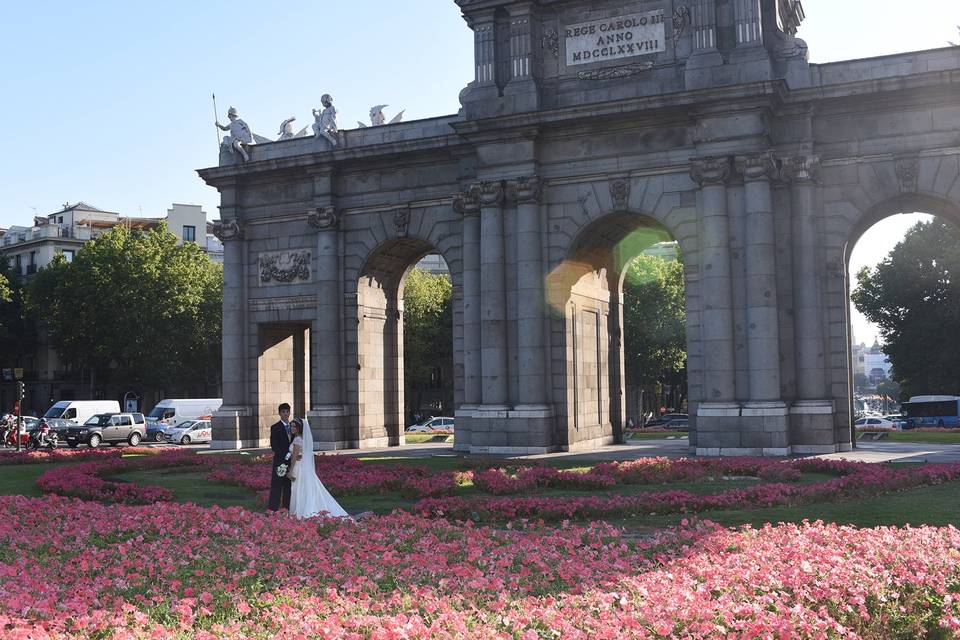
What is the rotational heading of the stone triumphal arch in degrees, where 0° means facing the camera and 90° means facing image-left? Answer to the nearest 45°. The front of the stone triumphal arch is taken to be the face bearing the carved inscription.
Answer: approximately 45°

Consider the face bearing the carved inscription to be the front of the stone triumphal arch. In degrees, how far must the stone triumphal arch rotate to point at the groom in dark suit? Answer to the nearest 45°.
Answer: approximately 45° to its left

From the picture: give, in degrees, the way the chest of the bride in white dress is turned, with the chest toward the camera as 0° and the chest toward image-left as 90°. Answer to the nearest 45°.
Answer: approximately 90°

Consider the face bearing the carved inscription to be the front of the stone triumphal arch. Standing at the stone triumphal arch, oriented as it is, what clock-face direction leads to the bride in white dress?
The bride in white dress is roughly at 11 o'clock from the stone triumphal arch.

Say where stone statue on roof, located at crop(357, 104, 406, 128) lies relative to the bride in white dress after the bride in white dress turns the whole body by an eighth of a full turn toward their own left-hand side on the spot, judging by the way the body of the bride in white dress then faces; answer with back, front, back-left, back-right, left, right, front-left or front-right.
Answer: back-right

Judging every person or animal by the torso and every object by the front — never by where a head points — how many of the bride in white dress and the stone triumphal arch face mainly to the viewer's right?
0

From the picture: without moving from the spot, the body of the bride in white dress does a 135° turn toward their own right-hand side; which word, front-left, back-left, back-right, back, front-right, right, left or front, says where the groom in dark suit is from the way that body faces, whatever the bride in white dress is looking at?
left
